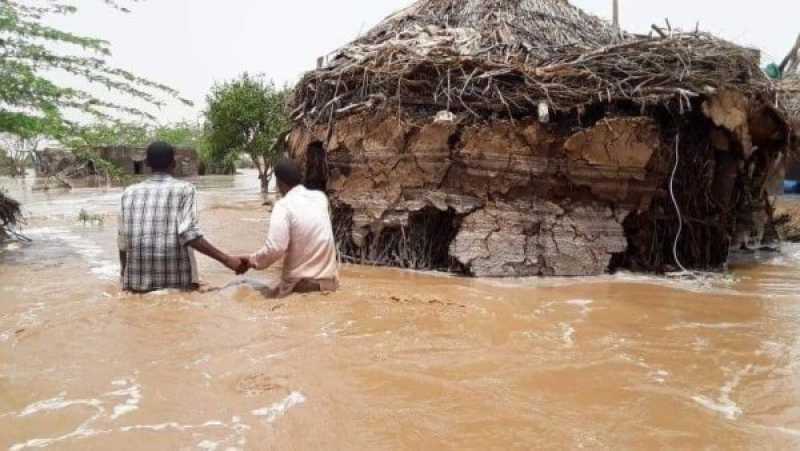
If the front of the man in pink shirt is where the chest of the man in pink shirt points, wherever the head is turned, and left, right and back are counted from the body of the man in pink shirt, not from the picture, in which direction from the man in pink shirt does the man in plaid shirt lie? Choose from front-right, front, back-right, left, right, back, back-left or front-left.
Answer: front-left

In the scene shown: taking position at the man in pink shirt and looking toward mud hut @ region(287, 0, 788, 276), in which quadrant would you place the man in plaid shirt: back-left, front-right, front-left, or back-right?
back-left

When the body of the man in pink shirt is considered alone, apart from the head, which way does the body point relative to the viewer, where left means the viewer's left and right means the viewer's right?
facing away from the viewer and to the left of the viewer

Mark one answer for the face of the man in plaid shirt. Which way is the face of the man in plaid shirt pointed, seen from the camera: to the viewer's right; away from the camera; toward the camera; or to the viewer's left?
away from the camera

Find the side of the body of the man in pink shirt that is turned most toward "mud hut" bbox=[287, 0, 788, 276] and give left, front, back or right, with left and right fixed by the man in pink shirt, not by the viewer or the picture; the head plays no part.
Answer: right

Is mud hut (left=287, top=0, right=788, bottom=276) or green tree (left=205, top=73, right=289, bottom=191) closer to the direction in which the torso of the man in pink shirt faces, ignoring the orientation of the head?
the green tree

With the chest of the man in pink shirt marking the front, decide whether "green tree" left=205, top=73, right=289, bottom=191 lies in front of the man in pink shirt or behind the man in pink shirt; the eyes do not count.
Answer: in front
